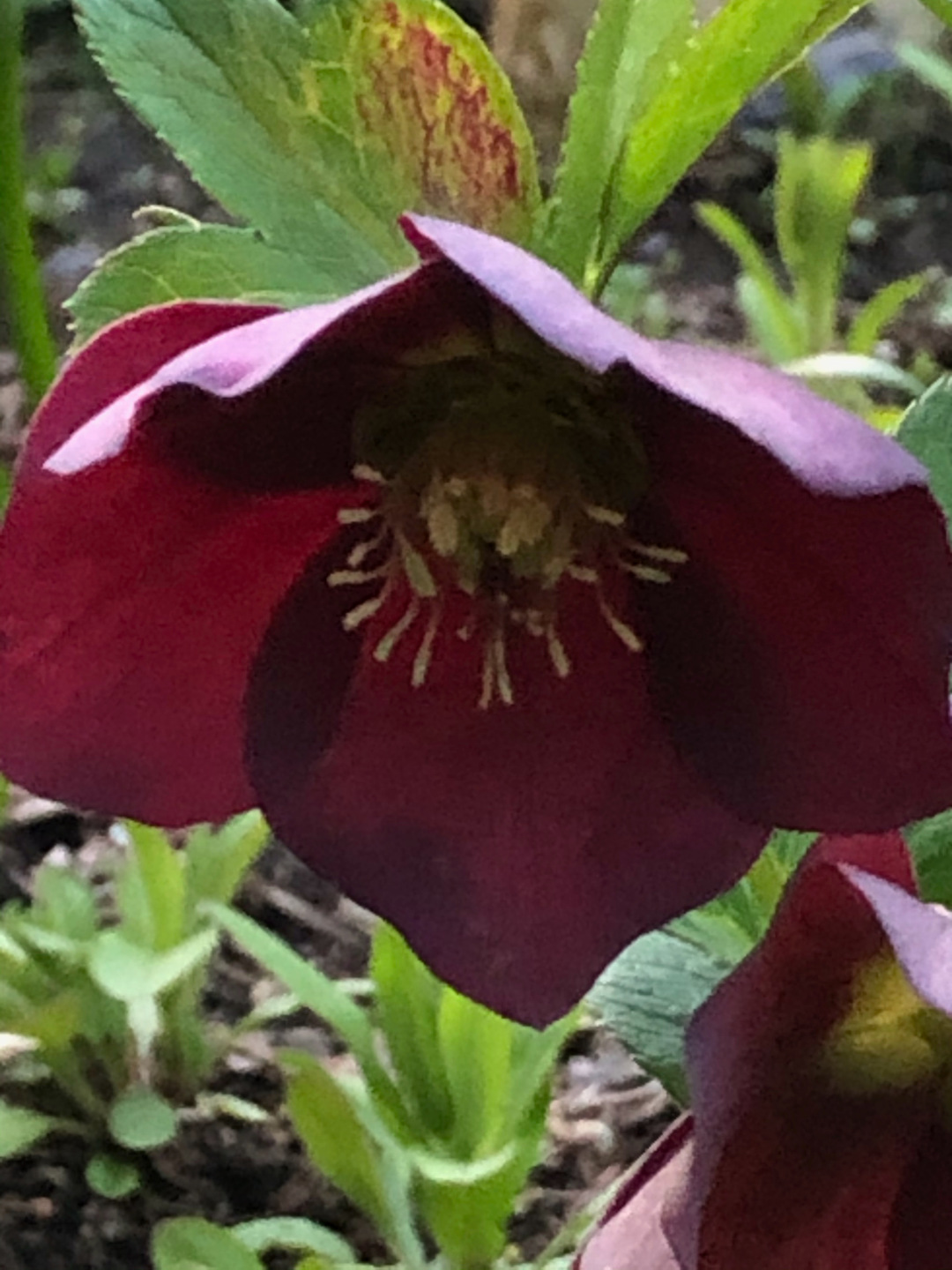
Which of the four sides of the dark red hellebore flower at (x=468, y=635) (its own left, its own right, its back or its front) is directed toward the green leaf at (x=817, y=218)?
back

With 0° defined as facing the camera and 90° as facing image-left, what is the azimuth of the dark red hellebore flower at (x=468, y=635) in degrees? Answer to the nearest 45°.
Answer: approximately 0°
